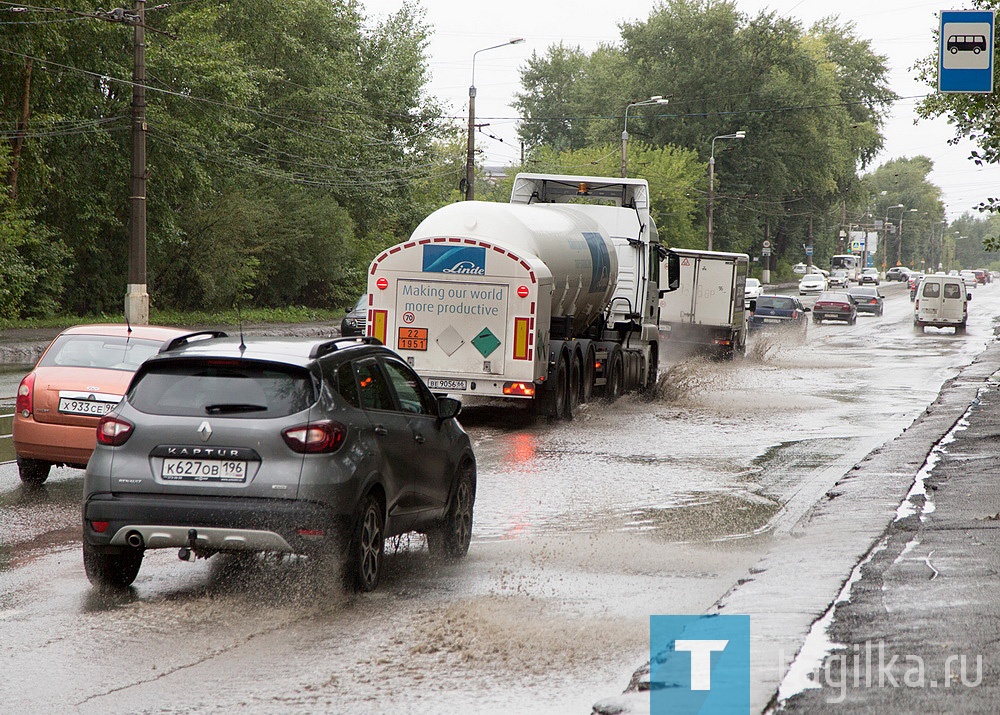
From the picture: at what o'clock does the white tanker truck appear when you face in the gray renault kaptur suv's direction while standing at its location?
The white tanker truck is roughly at 11 o'clock from the gray renault kaptur suv.

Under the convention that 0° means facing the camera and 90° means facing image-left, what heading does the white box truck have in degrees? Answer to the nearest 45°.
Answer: approximately 180°

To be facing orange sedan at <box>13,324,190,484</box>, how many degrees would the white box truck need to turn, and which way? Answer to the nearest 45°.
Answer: approximately 180°

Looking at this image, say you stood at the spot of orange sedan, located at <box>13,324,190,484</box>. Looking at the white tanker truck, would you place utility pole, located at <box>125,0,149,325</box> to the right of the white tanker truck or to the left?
left

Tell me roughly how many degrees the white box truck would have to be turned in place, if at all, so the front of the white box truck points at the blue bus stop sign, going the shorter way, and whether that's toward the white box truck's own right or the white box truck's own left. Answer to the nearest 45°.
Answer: approximately 180°

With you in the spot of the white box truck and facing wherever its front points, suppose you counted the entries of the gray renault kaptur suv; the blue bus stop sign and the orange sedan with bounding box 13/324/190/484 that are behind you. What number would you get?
3

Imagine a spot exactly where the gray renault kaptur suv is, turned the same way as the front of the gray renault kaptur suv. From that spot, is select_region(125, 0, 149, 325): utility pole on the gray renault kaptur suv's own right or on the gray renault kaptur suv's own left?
on the gray renault kaptur suv's own left

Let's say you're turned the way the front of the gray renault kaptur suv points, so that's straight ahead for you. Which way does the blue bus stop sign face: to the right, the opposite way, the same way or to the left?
the opposite way

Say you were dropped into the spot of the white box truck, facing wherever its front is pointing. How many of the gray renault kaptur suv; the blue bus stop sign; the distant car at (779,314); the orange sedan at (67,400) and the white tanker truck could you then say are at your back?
4

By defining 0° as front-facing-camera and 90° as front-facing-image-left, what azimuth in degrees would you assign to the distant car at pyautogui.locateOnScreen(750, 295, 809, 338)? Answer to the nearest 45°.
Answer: approximately 180°

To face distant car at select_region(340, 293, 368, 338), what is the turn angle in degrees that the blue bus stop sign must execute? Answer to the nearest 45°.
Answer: approximately 135° to its right
